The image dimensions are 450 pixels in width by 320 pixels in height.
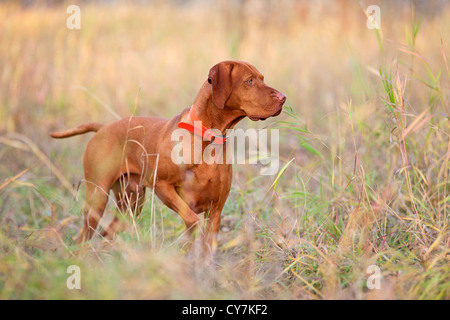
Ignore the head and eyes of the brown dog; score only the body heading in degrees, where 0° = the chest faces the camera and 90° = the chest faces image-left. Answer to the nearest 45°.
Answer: approximately 315°
